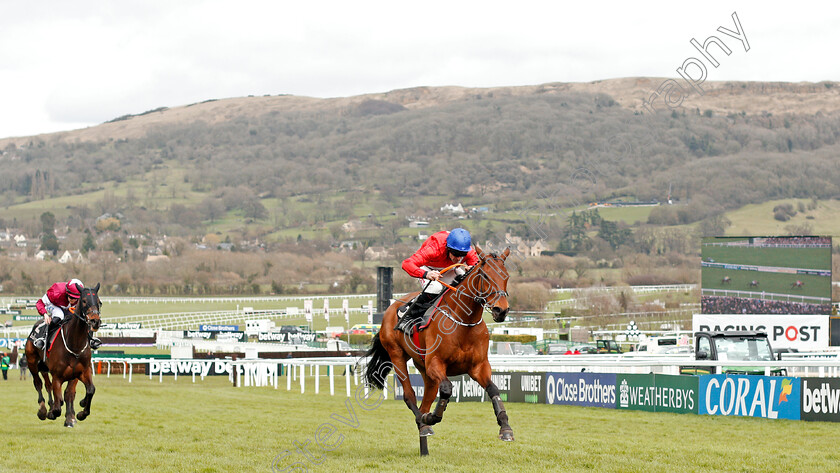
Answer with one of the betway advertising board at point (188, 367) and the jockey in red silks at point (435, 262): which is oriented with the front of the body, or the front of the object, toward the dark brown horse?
the betway advertising board

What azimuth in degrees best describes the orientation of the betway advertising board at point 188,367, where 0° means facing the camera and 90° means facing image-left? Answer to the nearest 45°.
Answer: approximately 0°

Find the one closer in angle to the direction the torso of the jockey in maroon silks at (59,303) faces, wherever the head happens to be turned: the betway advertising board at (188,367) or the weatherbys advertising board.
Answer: the weatherbys advertising board

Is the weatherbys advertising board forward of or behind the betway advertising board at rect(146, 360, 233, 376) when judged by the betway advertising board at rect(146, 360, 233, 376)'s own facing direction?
forward

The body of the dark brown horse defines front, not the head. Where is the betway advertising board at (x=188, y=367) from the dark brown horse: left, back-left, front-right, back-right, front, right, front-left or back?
back-left

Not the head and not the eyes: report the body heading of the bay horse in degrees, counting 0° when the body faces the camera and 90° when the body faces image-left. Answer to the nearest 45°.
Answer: approximately 315°

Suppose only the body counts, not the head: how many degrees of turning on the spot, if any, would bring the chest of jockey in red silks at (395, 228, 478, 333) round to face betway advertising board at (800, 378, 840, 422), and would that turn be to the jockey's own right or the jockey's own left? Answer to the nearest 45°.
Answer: approximately 90° to the jockey's own left
